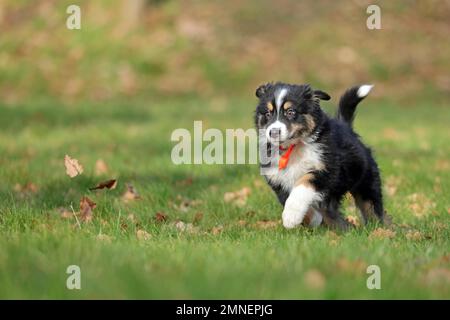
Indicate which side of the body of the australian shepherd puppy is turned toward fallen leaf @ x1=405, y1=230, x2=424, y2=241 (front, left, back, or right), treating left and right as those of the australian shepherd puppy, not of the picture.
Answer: left

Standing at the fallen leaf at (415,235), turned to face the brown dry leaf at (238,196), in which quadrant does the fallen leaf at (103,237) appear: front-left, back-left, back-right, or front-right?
front-left

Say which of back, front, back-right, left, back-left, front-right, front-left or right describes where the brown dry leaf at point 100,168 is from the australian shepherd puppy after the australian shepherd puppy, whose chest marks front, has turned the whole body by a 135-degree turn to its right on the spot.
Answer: front-left

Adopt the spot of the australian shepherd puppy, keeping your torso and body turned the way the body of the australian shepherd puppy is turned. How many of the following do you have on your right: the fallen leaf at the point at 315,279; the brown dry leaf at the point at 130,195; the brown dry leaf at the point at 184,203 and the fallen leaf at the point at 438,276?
2

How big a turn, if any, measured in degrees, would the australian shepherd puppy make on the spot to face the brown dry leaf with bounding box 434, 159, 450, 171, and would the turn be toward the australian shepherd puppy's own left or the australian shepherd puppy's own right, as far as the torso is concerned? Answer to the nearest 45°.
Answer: approximately 180°

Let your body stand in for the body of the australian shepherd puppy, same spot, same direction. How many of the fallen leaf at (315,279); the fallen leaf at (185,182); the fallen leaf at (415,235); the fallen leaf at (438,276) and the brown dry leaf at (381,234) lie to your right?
1

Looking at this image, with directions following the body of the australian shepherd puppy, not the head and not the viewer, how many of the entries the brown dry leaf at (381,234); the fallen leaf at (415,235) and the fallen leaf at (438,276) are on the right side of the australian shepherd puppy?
0

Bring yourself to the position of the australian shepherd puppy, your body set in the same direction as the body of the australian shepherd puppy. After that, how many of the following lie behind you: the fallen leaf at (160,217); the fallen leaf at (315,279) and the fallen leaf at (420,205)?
1

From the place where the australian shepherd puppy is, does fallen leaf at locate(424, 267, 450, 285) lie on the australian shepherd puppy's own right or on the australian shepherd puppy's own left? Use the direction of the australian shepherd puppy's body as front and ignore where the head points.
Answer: on the australian shepherd puppy's own left

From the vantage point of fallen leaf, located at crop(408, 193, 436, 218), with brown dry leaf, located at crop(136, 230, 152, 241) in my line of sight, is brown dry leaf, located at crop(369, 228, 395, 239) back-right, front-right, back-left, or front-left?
front-left

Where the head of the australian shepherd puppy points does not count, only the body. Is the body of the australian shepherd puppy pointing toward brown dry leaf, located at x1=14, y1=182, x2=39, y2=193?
no

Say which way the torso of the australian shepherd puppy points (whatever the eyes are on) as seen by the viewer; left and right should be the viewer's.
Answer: facing the viewer and to the left of the viewer

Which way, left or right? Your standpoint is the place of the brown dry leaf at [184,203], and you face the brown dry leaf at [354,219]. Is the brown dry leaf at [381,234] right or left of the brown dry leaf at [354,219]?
right

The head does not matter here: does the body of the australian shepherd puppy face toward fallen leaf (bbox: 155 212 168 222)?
no

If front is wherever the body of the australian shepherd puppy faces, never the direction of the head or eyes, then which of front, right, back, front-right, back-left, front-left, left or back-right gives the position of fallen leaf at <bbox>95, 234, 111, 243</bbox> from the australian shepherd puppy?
front

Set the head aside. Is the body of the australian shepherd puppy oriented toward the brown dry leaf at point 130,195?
no

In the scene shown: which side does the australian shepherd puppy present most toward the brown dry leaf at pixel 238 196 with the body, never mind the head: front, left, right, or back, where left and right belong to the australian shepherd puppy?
right

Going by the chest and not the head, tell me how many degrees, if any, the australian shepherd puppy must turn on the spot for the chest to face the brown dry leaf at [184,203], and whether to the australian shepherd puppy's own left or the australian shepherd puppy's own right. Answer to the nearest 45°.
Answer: approximately 90° to the australian shepherd puppy's own right
